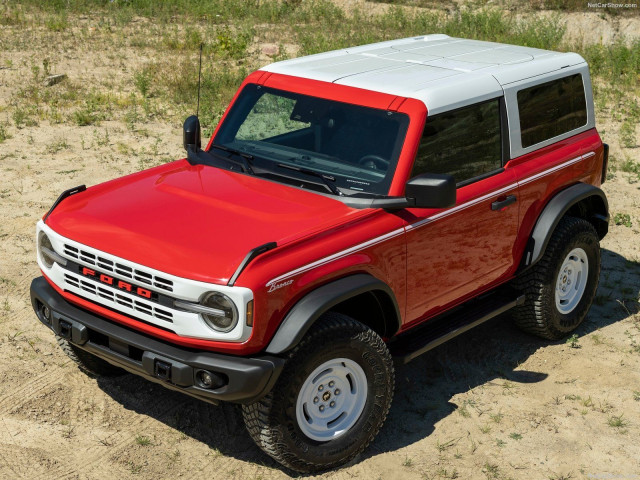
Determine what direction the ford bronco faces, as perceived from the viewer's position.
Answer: facing the viewer and to the left of the viewer
